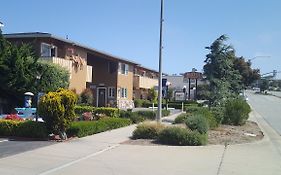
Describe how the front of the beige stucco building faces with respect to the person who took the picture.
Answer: facing the viewer and to the right of the viewer

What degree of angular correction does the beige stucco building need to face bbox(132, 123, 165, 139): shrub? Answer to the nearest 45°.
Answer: approximately 45° to its right

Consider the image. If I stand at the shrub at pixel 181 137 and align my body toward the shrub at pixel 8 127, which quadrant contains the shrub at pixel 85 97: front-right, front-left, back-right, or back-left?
front-right

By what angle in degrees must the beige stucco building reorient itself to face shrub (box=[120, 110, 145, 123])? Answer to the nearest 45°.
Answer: approximately 45° to its right

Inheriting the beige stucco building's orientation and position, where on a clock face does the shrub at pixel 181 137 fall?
The shrub is roughly at 1 o'clock from the beige stucco building.

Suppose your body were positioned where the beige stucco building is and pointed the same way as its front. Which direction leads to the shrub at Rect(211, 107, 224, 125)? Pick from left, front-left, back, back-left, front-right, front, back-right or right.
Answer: front

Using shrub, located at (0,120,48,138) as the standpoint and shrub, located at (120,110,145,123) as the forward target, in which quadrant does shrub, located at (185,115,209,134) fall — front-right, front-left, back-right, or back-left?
front-right

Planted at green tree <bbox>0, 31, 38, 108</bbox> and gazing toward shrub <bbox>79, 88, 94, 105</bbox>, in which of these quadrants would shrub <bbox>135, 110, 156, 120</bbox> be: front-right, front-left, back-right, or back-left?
front-right

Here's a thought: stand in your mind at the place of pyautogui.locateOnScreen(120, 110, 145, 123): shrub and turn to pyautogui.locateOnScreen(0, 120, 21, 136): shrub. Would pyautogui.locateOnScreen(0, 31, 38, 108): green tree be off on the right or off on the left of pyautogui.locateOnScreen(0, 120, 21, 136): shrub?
right

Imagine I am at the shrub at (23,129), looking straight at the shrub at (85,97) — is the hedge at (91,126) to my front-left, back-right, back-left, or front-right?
front-right

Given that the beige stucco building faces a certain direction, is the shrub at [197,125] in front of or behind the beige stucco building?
in front

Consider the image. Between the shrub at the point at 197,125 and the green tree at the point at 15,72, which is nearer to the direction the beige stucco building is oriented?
the shrub

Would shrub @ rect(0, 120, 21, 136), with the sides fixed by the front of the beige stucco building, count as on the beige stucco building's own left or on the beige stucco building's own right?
on the beige stucco building's own right

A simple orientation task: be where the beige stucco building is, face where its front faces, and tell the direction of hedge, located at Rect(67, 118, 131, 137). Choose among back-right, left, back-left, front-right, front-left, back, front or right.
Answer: front-right
